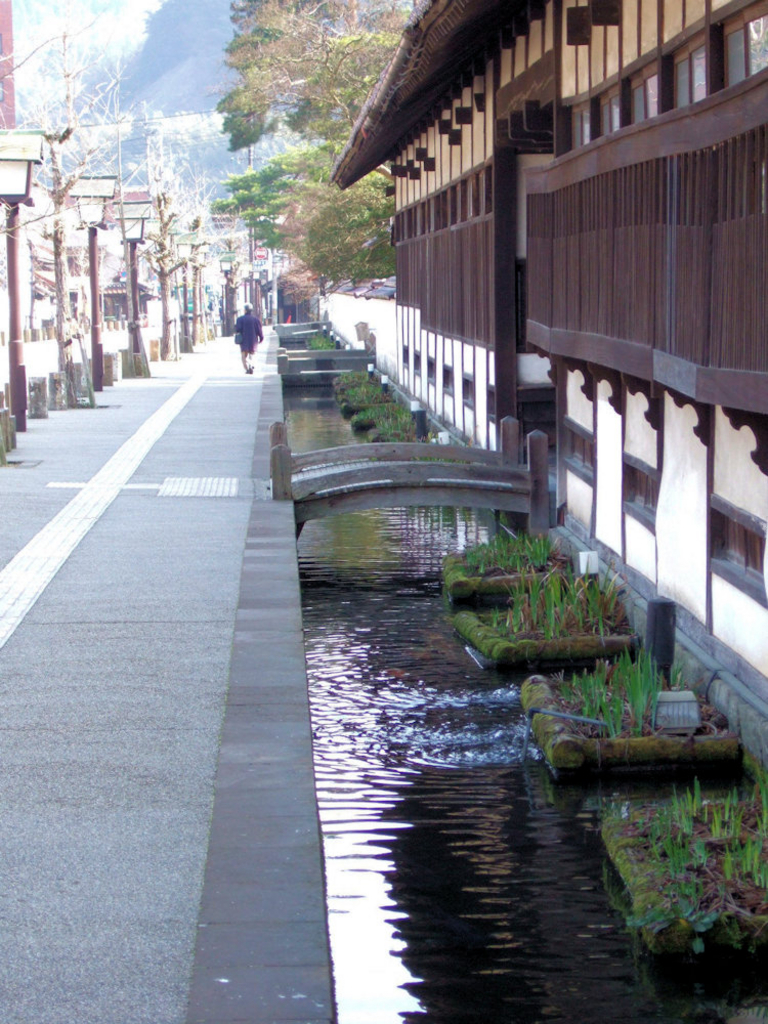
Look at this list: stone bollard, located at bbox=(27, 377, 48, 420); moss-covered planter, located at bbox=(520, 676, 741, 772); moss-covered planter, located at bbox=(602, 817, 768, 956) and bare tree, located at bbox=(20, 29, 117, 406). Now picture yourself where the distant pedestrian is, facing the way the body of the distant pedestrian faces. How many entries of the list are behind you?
4

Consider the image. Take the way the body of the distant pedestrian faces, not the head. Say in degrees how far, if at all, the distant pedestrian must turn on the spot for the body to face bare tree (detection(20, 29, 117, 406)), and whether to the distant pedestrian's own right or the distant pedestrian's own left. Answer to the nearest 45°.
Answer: approximately 180°

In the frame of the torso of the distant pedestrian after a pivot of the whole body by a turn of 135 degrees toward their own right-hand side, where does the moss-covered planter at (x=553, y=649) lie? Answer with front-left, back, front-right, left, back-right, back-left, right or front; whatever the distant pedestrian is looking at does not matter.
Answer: front-right

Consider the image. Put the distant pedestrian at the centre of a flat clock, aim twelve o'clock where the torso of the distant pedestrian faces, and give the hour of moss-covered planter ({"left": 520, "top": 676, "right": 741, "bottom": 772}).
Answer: The moss-covered planter is roughly at 6 o'clock from the distant pedestrian.

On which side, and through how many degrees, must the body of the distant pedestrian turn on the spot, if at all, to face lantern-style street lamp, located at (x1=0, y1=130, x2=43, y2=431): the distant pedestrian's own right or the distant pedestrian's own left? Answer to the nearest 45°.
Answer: approximately 180°

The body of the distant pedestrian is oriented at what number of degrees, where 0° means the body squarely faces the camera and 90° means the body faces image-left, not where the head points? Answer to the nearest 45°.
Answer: approximately 180°

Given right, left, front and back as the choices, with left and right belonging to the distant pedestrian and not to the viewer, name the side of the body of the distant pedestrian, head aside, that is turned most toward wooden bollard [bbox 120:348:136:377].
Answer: left

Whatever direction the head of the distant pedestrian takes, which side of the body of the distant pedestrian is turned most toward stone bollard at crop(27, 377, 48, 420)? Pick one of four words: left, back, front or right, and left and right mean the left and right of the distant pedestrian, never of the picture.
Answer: back

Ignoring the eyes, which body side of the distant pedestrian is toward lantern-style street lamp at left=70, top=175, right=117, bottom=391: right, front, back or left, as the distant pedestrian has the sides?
back

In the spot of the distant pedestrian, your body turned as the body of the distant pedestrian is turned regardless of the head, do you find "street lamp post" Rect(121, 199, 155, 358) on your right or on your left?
on your left

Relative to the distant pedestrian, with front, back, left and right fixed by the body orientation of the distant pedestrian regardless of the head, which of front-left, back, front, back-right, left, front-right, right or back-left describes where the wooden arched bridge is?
back
